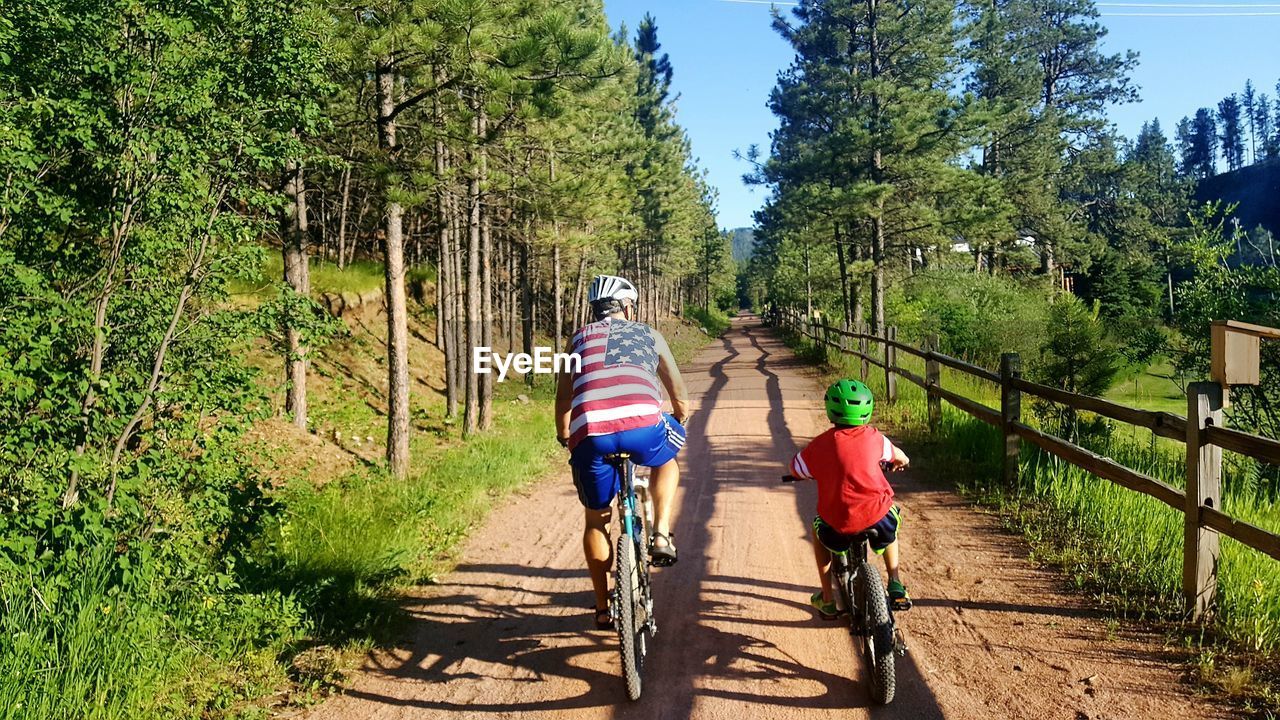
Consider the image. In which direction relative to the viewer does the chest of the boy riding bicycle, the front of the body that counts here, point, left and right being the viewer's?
facing away from the viewer

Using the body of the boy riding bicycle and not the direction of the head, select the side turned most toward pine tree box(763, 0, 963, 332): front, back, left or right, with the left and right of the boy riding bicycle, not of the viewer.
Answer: front

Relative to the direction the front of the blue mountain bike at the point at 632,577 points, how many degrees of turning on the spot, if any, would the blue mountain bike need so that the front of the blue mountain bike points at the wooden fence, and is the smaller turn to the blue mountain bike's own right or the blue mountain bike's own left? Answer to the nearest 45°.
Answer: approximately 90° to the blue mountain bike's own right

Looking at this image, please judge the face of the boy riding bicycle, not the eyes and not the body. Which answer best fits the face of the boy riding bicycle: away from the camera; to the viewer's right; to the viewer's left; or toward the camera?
away from the camera

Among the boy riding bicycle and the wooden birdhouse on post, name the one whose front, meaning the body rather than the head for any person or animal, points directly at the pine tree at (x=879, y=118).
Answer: the boy riding bicycle

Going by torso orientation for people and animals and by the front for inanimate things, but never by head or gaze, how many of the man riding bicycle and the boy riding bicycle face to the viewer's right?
0

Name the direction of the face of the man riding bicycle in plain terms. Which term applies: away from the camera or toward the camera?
away from the camera

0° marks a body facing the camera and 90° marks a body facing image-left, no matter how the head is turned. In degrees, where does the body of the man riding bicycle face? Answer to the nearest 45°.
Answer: approximately 180°

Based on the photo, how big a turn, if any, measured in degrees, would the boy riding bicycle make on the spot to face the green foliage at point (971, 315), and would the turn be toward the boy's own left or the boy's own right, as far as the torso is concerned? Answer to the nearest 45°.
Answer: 0° — they already face it

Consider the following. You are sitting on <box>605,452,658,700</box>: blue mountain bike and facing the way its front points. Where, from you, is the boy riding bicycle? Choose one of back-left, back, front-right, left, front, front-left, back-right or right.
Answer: right

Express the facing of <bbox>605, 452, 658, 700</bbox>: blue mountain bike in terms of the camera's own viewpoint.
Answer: facing away from the viewer

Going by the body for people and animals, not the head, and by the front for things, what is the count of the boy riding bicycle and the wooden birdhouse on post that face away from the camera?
1
